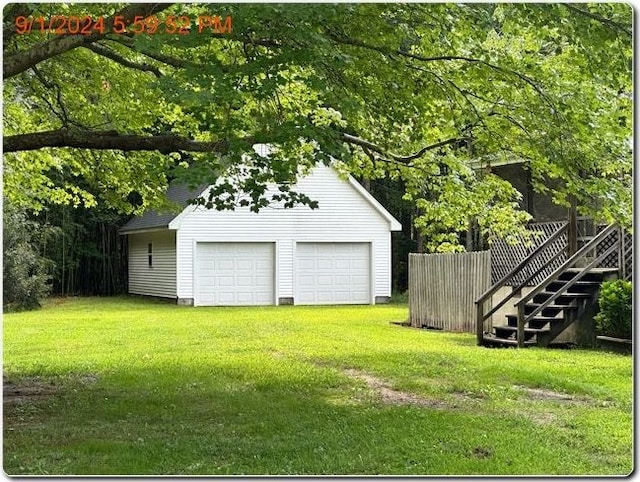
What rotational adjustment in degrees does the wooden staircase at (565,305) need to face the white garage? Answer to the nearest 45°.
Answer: approximately 45° to its right

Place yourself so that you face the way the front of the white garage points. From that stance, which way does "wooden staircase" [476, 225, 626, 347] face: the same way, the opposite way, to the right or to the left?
to the right

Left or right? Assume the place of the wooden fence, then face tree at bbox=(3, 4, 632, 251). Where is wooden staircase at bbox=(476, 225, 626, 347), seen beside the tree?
left

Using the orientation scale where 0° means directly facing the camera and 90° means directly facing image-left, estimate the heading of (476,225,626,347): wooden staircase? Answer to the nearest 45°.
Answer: approximately 45°

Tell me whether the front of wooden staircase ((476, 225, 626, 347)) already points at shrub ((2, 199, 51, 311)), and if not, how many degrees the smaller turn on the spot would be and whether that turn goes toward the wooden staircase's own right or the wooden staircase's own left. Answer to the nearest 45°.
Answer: approximately 45° to the wooden staircase's own right

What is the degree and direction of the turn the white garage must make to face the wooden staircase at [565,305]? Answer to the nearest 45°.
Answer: approximately 45° to its left

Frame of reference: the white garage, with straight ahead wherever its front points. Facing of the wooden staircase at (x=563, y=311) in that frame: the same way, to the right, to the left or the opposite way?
to the right
